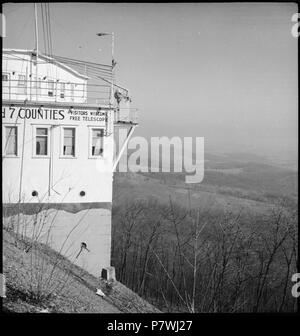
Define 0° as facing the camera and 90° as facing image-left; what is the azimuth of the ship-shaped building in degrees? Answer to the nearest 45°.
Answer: approximately 270°
